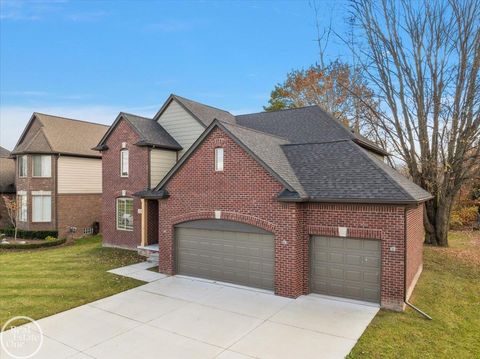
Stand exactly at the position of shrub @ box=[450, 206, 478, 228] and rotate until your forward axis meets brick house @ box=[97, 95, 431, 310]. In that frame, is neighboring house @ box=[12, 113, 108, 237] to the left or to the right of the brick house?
right

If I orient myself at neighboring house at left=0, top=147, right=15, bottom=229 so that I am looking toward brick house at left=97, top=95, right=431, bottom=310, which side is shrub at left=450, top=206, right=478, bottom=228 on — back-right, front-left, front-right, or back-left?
front-left

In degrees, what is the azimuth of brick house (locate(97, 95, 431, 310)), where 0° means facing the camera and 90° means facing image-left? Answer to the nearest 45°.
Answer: approximately 45°

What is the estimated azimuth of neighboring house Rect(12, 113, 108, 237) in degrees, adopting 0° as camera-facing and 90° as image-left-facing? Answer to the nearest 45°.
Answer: approximately 45°

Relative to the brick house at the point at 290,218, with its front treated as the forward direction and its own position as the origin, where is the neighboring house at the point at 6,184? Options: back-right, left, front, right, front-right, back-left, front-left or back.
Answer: right

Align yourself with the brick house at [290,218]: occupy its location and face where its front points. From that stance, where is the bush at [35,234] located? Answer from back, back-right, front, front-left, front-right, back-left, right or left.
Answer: right

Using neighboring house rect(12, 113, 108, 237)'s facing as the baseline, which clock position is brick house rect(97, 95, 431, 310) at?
The brick house is roughly at 10 o'clock from the neighboring house.

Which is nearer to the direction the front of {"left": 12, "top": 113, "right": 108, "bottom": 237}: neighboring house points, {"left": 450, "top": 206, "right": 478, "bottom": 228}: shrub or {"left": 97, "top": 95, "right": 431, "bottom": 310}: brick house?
the brick house

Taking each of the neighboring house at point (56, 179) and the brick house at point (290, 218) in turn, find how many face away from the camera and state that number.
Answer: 0

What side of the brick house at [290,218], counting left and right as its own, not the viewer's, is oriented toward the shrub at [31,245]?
right

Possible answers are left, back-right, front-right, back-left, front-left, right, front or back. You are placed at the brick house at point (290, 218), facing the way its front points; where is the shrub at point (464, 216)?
back

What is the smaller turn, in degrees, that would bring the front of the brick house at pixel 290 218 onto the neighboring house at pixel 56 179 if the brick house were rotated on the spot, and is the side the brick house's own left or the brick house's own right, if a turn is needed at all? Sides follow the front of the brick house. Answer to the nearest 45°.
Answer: approximately 90° to the brick house's own right
